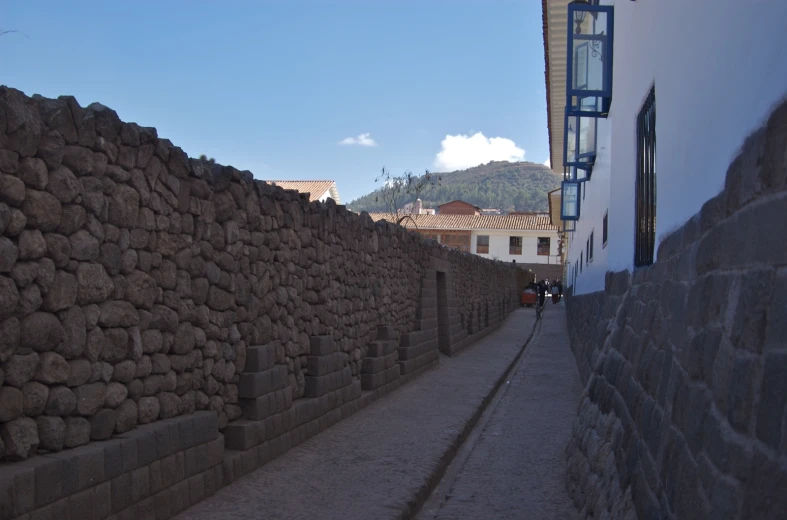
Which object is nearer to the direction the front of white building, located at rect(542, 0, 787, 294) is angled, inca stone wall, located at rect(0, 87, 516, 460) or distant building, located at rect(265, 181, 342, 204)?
the inca stone wall

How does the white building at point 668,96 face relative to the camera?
to the viewer's left

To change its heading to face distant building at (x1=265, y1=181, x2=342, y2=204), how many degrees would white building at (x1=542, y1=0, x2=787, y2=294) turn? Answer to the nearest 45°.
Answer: approximately 45° to its right
